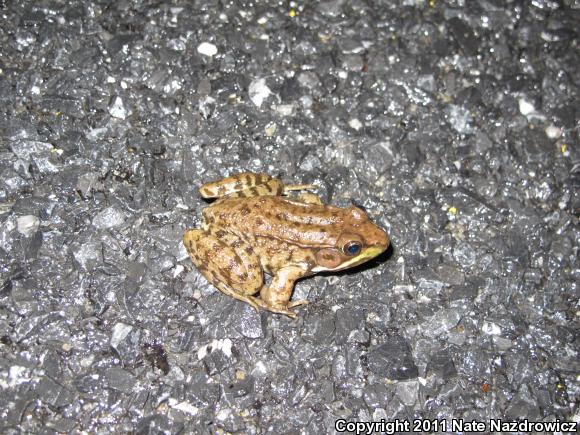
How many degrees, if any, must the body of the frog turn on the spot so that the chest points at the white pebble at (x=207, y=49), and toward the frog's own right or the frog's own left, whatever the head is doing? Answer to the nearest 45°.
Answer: approximately 90° to the frog's own left

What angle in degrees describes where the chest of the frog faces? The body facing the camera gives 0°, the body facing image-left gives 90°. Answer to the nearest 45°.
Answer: approximately 270°

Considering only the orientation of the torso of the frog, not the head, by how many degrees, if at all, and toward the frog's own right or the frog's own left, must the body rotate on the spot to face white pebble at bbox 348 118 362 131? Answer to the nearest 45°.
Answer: approximately 45° to the frog's own left

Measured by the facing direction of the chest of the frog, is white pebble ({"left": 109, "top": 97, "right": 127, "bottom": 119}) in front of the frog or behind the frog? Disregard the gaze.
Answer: behind

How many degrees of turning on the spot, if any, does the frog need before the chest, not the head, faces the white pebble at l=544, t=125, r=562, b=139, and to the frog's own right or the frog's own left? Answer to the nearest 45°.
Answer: approximately 45° to the frog's own left

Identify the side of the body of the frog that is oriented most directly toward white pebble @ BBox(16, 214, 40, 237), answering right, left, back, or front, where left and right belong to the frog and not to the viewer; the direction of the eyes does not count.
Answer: back

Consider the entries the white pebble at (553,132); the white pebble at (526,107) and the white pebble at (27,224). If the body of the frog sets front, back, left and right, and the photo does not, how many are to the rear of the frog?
1

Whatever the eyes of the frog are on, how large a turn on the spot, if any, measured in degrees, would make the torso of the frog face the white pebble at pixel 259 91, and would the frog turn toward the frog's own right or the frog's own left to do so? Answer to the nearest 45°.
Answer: approximately 90° to the frog's own left
